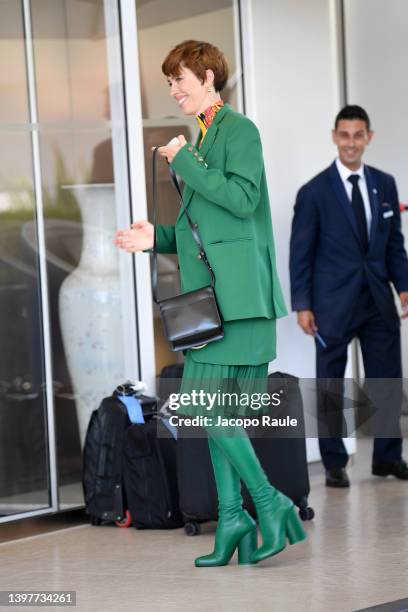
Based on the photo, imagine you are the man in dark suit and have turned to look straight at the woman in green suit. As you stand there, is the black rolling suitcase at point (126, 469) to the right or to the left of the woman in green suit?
right

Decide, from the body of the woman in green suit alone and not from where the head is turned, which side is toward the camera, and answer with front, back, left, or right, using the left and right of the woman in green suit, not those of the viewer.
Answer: left

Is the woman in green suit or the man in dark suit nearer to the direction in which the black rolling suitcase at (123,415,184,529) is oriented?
the woman in green suit

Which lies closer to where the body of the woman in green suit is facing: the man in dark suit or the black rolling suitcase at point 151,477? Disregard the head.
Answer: the black rolling suitcase

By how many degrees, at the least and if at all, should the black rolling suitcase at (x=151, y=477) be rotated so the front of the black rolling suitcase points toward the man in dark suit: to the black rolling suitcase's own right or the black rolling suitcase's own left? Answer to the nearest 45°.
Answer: approximately 180°

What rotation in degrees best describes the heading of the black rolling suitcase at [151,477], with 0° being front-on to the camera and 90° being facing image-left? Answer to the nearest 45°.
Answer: approximately 45°
